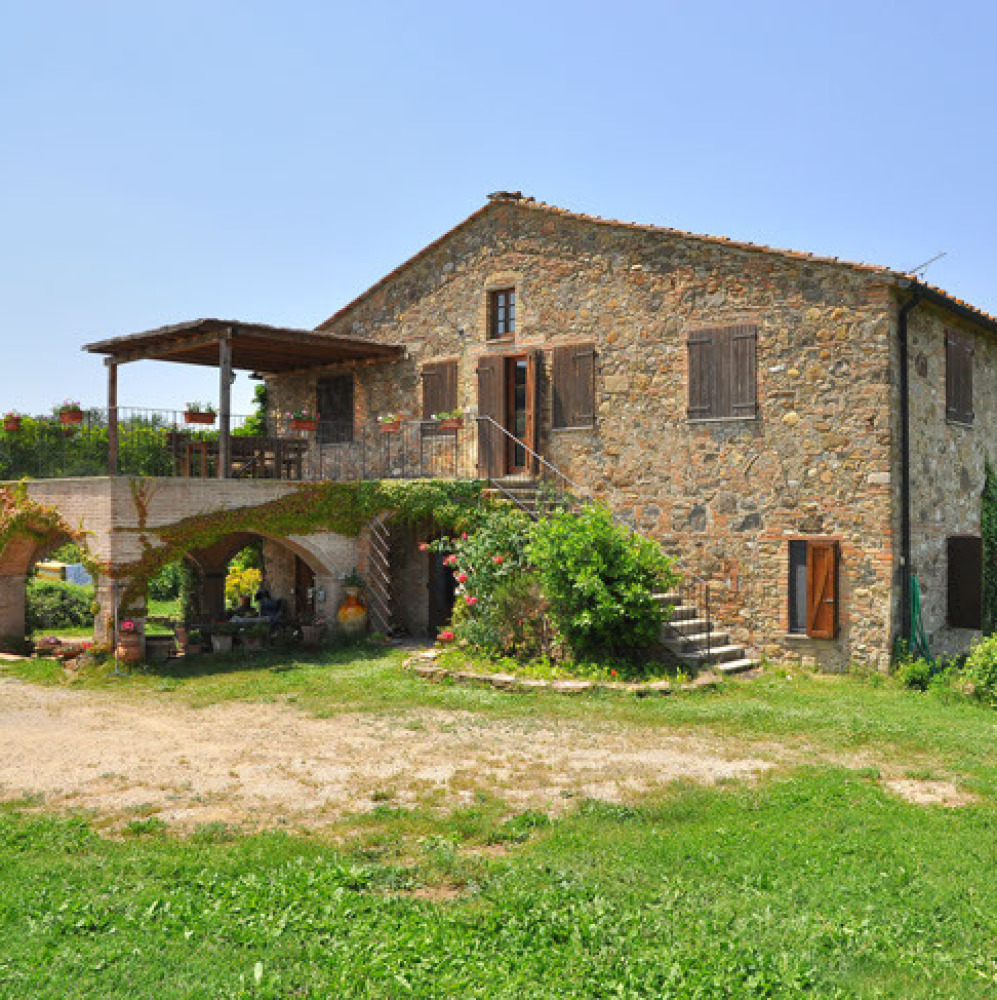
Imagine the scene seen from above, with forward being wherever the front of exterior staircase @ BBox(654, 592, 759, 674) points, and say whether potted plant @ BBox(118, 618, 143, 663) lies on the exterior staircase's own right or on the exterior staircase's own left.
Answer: on the exterior staircase's own right

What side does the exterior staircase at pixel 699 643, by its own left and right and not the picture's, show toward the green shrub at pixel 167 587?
back

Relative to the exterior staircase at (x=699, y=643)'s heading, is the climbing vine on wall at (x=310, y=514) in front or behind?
behind

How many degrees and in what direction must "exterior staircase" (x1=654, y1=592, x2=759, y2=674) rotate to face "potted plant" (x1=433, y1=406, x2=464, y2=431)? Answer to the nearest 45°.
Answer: approximately 180°

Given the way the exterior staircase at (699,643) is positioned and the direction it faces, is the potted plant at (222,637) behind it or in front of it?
behind

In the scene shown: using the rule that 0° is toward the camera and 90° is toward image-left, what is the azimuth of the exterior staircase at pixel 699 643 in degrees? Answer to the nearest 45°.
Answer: approximately 315°

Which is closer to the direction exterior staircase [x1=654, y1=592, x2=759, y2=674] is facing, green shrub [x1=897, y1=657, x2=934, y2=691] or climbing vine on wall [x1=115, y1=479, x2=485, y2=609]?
the green shrub
